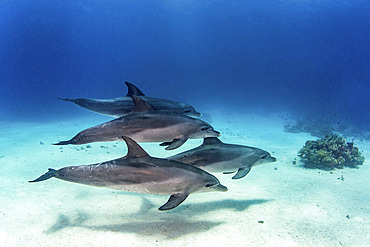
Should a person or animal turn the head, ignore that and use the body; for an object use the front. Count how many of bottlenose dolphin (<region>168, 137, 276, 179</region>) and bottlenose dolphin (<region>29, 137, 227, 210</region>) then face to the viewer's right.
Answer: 2

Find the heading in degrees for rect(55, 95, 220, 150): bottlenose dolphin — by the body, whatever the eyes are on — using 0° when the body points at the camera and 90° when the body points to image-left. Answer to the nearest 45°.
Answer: approximately 270°

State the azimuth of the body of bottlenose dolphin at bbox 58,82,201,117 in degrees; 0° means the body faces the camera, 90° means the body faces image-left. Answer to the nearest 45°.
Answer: approximately 270°

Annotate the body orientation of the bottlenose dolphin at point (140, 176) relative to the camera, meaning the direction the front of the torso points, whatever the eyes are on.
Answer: to the viewer's right

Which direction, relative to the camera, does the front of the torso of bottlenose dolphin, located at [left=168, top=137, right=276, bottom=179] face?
to the viewer's right

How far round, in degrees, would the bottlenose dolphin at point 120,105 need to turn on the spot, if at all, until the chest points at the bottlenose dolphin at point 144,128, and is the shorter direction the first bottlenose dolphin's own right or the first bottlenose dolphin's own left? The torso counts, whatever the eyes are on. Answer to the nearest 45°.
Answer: approximately 45° to the first bottlenose dolphin's own right

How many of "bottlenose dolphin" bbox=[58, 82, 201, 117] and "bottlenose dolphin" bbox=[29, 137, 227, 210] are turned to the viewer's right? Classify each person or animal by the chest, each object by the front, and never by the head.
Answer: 2

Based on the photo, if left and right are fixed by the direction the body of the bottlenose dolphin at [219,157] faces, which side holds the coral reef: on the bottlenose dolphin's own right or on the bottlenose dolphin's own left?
on the bottlenose dolphin's own left

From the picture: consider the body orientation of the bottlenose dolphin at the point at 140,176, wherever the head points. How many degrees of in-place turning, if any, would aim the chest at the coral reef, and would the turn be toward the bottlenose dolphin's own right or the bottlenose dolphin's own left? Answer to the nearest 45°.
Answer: approximately 45° to the bottlenose dolphin's own left

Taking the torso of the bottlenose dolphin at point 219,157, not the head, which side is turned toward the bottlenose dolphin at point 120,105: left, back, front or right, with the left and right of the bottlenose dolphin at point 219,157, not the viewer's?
back
